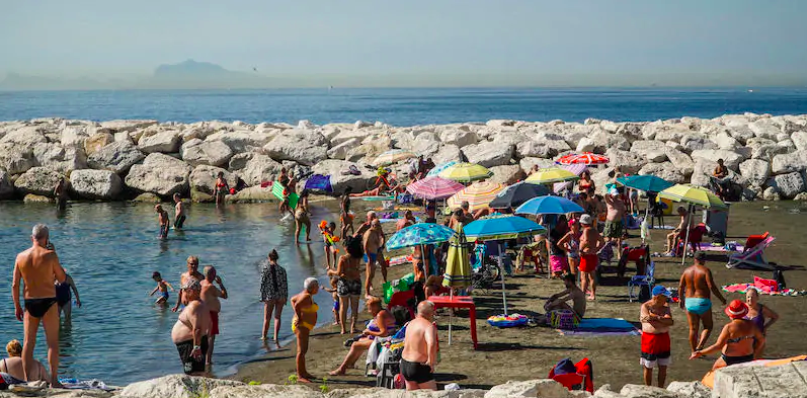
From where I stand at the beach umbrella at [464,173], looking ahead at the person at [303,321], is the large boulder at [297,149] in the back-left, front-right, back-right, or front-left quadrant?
back-right

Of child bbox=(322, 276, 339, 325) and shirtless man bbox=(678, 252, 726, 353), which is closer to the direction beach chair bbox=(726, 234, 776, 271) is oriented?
the child

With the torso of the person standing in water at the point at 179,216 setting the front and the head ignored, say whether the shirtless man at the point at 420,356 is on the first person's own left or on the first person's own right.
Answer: on the first person's own left

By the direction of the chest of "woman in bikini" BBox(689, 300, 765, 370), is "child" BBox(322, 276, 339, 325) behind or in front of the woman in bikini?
in front

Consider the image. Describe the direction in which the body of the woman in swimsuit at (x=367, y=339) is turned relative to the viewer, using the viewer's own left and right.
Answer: facing to the left of the viewer

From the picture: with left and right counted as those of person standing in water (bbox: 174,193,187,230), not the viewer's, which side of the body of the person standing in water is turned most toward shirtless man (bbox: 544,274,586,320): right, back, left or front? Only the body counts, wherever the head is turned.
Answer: left

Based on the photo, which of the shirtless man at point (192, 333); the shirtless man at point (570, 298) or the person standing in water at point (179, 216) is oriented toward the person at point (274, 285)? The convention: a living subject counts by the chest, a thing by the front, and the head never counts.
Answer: the shirtless man at point (570, 298)

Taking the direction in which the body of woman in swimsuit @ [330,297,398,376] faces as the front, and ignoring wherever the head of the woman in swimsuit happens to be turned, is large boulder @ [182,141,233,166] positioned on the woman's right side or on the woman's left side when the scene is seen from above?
on the woman's right side

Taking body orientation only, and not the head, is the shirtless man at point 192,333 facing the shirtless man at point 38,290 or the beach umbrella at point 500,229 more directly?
the shirtless man

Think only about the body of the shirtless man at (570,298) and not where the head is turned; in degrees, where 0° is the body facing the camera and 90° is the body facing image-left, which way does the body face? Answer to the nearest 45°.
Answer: approximately 90°
